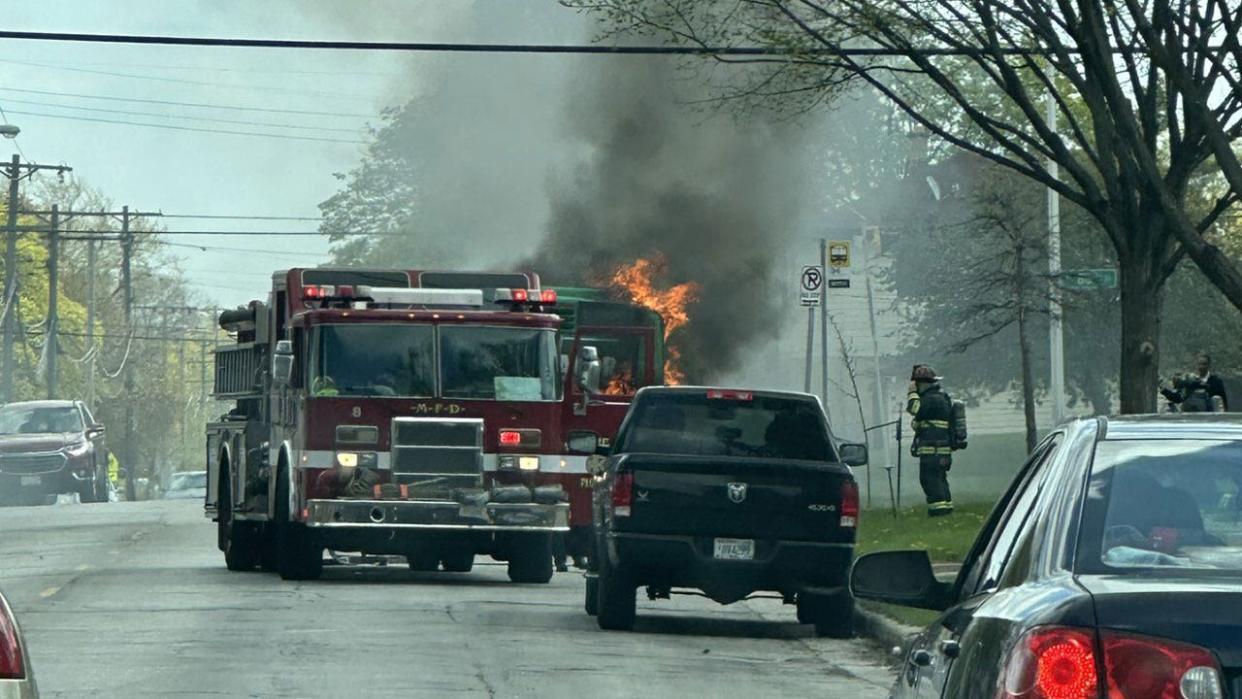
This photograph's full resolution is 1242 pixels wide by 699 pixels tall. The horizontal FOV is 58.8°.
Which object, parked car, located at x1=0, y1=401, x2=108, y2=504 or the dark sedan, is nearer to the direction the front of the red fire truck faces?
the dark sedan

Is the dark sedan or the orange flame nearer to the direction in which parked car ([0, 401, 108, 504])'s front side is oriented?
the dark sedan

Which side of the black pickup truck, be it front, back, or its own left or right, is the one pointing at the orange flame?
front

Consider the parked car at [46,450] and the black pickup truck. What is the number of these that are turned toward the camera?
1

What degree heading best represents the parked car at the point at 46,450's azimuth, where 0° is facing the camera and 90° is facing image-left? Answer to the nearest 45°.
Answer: approximately 0°

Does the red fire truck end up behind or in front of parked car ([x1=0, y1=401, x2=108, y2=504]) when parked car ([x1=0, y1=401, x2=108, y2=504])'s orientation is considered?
in front

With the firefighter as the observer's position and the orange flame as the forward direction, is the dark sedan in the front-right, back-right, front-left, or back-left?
back-left

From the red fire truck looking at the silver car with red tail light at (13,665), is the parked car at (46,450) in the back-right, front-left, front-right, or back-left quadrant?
back-right

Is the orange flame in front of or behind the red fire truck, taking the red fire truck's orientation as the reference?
behind

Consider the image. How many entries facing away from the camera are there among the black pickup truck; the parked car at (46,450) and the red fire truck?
1

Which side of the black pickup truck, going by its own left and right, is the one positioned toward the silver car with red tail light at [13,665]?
back

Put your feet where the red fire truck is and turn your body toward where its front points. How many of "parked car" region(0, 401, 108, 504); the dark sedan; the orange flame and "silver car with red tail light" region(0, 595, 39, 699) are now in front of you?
2

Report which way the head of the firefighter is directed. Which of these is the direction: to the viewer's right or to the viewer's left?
to the viewer's left

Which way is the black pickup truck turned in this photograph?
away from the camera
